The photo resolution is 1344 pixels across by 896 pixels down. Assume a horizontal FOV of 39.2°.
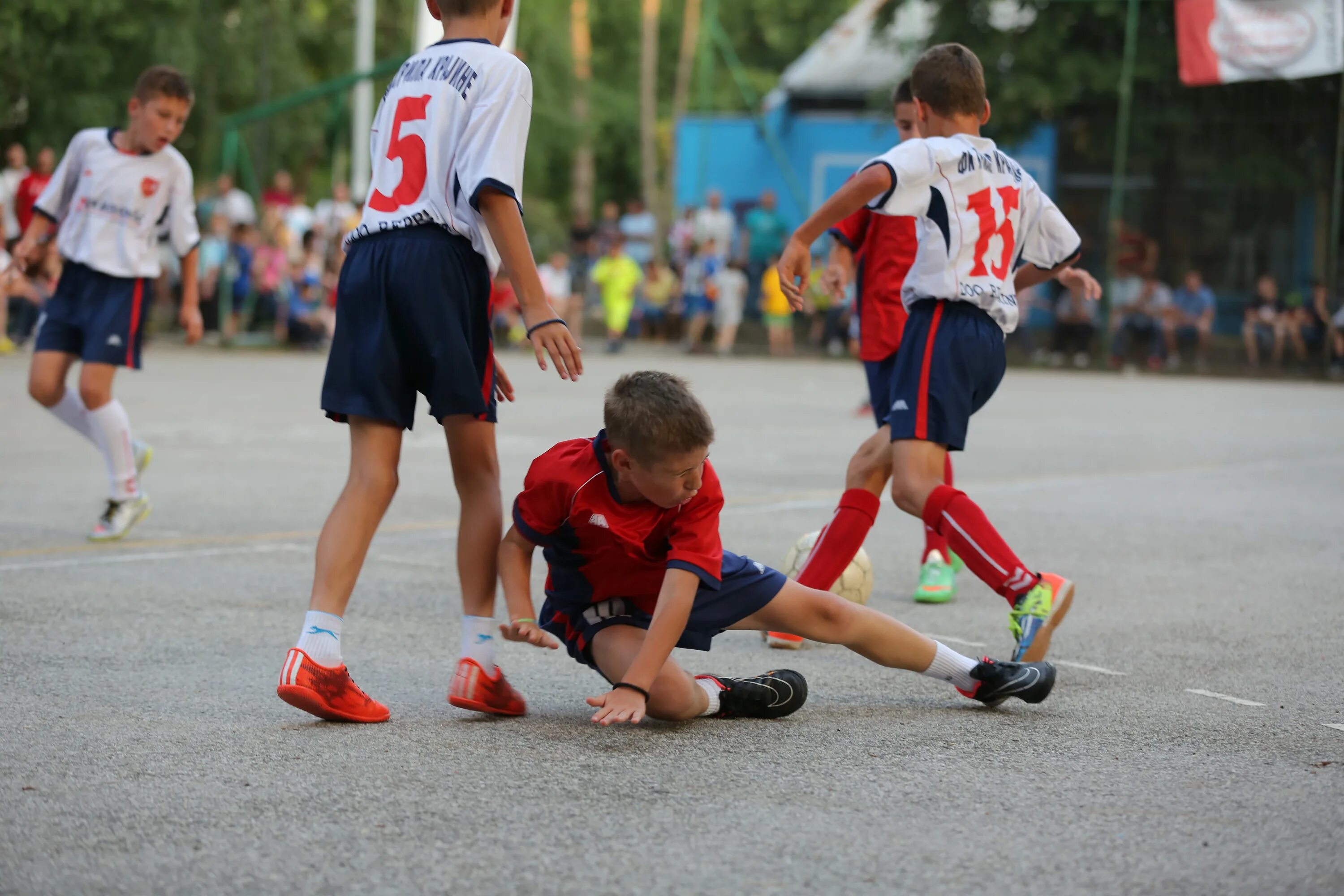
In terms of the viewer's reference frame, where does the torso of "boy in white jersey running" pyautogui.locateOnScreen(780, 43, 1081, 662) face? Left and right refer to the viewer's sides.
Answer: facing away from the viewer and to the left of the viewer

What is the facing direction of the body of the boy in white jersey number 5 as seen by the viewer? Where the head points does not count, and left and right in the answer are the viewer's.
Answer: facing away from the viewer and to the right of the viewer

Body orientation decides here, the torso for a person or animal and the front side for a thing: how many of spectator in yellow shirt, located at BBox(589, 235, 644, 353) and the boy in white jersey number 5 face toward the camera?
1

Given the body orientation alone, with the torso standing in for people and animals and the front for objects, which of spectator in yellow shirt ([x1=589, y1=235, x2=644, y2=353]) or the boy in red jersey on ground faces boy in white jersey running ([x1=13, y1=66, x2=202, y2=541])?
the spectator in yellow shirt

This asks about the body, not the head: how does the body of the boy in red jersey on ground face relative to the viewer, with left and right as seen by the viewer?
facing the viewer and to the right of the viewer

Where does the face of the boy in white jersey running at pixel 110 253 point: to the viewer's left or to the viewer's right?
to the viewer's right

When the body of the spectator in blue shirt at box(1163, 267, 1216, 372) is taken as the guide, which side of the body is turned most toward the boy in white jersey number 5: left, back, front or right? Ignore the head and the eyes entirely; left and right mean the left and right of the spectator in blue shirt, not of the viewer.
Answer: front

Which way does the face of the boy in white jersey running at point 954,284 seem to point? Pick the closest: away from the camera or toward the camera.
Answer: away from the camera

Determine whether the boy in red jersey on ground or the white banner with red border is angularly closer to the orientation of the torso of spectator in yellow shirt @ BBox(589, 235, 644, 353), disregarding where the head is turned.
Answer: the boy in red jersey on ground

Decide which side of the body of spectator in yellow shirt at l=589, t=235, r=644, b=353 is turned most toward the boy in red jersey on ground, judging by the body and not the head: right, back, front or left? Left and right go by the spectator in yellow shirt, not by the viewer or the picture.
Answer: front

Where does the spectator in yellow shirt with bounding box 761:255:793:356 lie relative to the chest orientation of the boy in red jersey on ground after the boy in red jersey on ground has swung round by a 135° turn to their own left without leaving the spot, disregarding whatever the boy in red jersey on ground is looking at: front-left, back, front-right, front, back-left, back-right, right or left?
front

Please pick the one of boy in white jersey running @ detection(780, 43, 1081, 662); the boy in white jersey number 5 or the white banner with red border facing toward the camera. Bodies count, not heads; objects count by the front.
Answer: the white banner with red border
